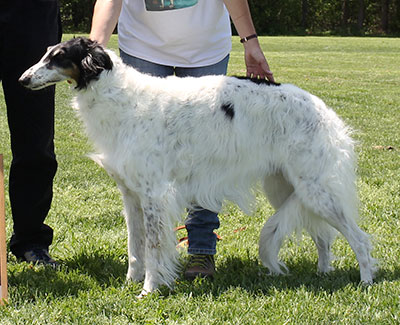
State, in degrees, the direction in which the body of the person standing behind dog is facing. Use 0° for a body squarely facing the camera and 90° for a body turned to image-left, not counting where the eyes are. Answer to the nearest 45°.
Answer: approximately 0°

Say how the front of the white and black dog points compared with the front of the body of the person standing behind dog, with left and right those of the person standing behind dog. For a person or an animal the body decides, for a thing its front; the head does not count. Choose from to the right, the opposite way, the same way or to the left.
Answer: to the right

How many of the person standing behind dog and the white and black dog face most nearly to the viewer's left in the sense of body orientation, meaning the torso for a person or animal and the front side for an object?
1

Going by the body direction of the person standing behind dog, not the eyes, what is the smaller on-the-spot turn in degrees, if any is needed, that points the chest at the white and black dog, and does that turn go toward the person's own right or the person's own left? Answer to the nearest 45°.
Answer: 0° — they already face it

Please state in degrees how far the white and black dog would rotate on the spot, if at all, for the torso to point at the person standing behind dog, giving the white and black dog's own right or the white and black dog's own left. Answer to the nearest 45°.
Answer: approximately 90° to the white and black dog's own right

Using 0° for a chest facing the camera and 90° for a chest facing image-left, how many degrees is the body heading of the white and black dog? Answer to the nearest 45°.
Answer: approximately 90°
